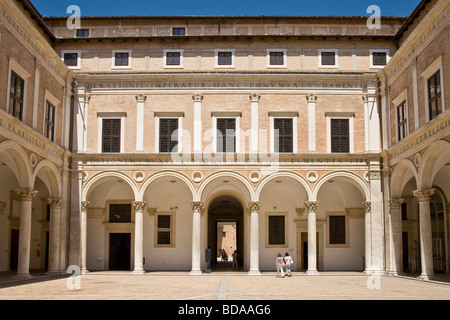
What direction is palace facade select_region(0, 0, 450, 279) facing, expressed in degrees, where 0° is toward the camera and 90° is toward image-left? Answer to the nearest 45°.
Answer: approximately 0°
